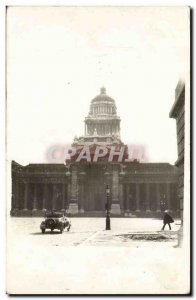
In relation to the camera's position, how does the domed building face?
facing the viewer
